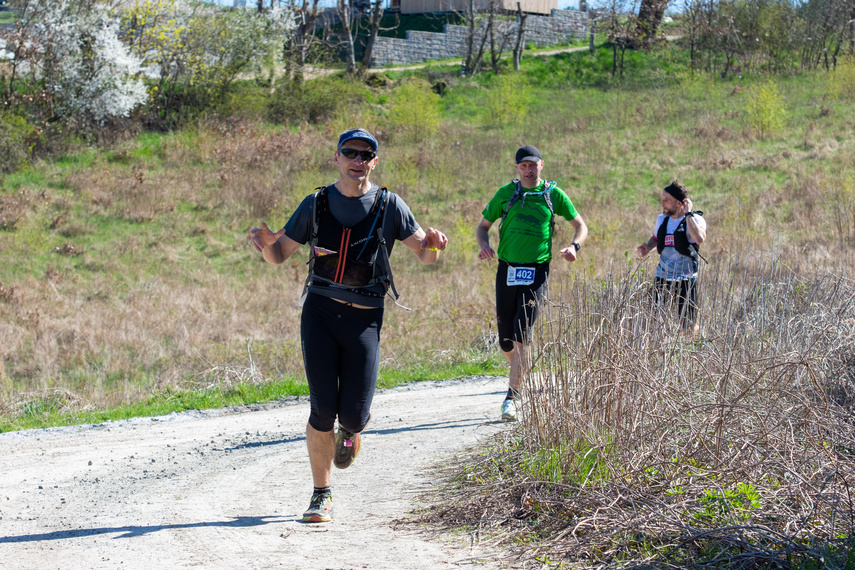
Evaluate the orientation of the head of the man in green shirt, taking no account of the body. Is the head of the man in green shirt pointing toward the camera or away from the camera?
toward the camera

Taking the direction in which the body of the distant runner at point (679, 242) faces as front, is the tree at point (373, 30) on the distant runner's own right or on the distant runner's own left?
on the distant runner's own right

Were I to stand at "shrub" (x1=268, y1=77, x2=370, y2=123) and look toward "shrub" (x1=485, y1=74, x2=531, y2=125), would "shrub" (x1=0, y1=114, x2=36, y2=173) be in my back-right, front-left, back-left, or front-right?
back-right

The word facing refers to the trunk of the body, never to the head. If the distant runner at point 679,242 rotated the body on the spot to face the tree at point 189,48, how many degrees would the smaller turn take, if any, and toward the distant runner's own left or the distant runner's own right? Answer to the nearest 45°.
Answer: approximately 90° to the distant runner's own right

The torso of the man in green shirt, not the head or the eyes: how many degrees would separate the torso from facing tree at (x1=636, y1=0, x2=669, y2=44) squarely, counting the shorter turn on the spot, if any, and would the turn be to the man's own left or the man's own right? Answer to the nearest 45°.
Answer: approximately 180°

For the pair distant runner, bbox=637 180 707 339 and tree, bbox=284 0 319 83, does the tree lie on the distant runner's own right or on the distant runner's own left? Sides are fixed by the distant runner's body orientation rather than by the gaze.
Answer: on the distant runner's own right

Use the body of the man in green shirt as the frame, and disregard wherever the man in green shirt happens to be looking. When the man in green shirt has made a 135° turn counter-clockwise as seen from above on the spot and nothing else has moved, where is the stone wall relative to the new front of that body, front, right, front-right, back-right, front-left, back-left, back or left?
front-left

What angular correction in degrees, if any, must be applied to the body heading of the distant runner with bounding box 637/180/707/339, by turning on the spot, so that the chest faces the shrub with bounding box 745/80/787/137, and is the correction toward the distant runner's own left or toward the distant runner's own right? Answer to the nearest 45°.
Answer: approximately 135° to the distant runner's own right

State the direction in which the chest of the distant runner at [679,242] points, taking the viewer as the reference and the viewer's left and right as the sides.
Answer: facing the viewer and to the left of the viewer

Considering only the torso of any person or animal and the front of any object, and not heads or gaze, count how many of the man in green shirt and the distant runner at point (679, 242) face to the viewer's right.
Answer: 0

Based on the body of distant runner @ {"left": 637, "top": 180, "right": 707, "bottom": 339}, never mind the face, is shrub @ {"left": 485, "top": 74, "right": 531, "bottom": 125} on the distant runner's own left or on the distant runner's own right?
on the distant runner's own right

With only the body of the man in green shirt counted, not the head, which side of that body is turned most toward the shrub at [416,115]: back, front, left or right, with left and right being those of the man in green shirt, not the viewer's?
back

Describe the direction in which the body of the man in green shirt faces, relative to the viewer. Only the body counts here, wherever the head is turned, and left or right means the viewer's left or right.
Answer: facing the viewer

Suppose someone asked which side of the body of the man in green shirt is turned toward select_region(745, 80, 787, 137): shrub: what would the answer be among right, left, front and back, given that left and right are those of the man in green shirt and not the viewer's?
back

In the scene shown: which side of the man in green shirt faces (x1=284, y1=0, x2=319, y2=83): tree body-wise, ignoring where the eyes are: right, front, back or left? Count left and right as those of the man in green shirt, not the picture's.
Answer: back
